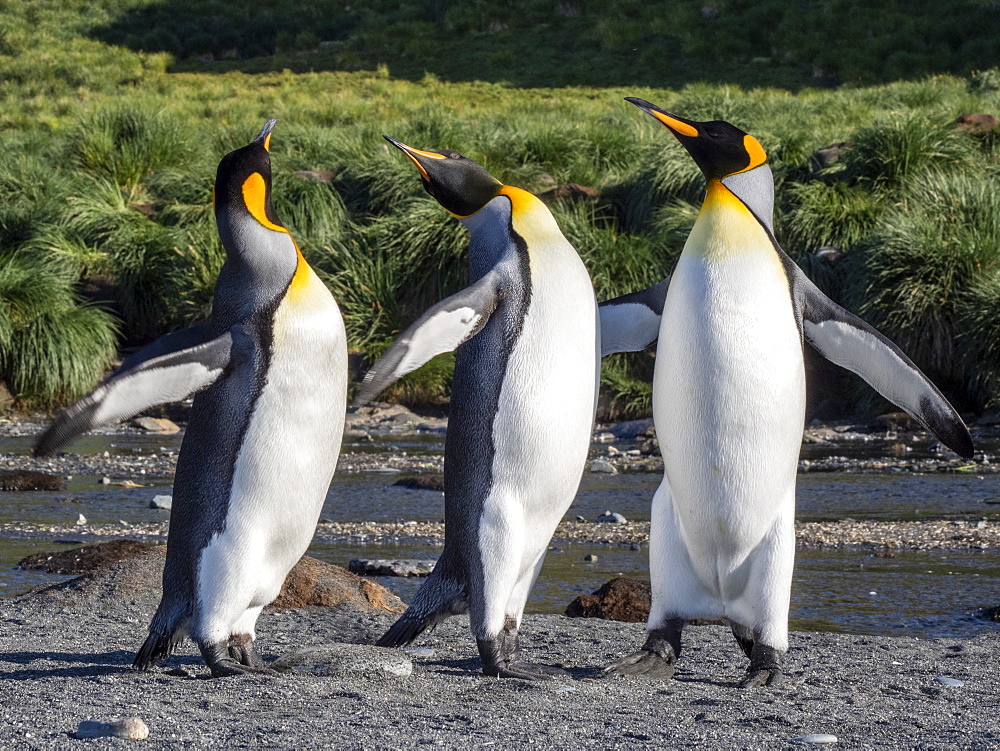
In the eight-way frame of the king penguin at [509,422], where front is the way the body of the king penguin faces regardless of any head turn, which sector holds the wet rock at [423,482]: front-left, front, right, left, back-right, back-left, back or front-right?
left

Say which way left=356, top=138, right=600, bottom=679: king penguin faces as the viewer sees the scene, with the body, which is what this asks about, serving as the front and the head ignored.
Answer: to the viewer's right

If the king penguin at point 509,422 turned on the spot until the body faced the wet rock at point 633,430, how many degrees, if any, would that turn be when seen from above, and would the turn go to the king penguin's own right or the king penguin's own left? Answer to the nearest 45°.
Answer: approximately 90° to the king penguin's own left

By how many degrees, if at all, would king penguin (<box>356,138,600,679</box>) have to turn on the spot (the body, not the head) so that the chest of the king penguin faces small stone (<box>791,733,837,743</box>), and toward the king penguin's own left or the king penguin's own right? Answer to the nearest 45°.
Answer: approximately 45° to the king penguin's own right

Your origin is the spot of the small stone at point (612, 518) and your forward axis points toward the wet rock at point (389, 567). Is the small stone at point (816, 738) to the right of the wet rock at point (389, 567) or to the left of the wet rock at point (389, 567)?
left

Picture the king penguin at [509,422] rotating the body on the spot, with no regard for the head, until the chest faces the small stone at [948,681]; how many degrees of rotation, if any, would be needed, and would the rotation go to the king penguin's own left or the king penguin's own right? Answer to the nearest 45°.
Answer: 0° — it already faces it

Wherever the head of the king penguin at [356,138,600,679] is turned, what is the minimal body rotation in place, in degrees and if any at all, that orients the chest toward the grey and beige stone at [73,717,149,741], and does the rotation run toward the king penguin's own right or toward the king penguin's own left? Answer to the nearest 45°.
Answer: approximately 135° to the king penguin's own right

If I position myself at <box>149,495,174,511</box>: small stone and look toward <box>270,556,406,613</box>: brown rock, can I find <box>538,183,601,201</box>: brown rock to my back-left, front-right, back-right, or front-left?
back-left
